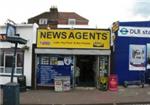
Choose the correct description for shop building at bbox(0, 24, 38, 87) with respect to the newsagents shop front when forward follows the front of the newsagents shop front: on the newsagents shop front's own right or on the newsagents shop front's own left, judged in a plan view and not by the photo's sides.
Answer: on the newsagents shop front's own right

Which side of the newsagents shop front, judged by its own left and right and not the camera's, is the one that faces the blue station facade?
left

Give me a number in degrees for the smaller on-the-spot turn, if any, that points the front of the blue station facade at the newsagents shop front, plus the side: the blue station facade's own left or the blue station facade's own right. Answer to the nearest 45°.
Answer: approximately 90° to the blue station facade's own right

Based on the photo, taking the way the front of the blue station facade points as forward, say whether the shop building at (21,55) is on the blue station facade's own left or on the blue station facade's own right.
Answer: on the blue station facade's own right

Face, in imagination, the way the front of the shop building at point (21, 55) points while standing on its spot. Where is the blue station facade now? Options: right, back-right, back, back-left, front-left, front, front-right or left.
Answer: left

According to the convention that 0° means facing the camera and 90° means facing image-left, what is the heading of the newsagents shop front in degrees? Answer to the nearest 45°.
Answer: approximately 0°

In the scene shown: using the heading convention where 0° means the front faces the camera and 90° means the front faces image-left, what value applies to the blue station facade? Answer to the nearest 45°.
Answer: approximately 0°
